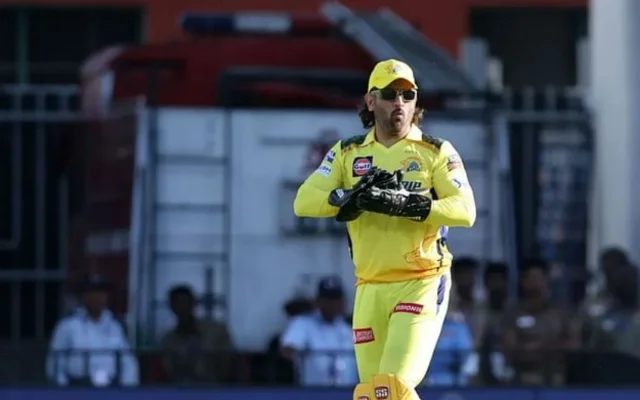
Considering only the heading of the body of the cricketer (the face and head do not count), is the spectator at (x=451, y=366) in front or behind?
behind

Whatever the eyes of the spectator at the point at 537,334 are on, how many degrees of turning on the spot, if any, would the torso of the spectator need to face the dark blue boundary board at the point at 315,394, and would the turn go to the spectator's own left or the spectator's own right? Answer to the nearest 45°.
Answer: approximately 45° to the spectator's own right

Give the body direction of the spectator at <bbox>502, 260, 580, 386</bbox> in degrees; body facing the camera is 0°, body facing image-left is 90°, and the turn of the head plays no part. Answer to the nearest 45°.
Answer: approximately 0°

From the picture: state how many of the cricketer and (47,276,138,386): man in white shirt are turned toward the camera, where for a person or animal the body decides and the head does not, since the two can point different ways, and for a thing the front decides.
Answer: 2

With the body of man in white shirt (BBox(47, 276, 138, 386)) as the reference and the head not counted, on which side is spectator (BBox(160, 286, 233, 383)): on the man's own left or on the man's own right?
on the man's own left

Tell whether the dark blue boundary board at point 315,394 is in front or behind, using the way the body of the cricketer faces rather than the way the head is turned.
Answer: behind

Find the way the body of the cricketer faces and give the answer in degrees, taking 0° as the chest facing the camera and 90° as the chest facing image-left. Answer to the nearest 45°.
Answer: approximately 0°

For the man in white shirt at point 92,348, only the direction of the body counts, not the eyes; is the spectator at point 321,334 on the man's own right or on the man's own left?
on the man's own left
